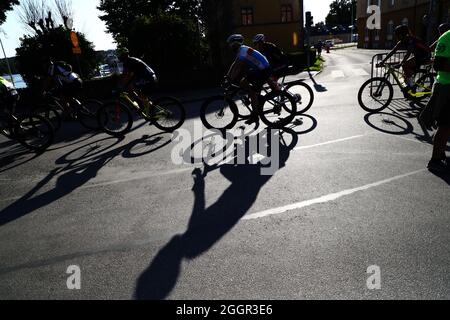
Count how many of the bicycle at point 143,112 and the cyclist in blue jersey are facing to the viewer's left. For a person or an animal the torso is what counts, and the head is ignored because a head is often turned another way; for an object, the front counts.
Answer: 2

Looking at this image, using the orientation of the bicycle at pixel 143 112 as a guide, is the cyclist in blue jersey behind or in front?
behind

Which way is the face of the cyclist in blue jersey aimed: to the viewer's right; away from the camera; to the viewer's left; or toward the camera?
to the viewer's left

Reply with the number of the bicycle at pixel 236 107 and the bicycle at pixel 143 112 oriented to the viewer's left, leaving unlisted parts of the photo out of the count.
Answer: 2

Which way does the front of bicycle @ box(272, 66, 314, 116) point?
to the viewer's left

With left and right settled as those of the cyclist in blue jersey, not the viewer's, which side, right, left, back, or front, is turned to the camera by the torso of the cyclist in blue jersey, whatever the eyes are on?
left

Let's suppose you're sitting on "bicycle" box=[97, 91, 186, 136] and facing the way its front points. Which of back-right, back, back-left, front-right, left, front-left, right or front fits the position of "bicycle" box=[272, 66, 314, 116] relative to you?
back

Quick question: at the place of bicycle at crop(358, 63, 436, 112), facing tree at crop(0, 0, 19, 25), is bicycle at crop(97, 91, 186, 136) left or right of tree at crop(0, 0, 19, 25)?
left

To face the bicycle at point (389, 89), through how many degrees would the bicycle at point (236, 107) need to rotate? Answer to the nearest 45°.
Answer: approximately 180°

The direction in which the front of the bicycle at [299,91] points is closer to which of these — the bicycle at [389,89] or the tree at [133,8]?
the tree

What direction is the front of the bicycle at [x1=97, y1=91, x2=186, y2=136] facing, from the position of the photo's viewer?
facing to the left of the viewer

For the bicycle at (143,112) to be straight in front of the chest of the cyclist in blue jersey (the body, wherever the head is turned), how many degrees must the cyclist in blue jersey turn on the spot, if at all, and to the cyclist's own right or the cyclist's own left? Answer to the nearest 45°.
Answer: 0° — they already face it
